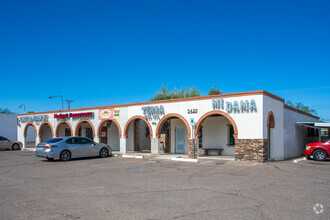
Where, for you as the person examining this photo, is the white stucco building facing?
facing the viewer and to the left of the viewer
